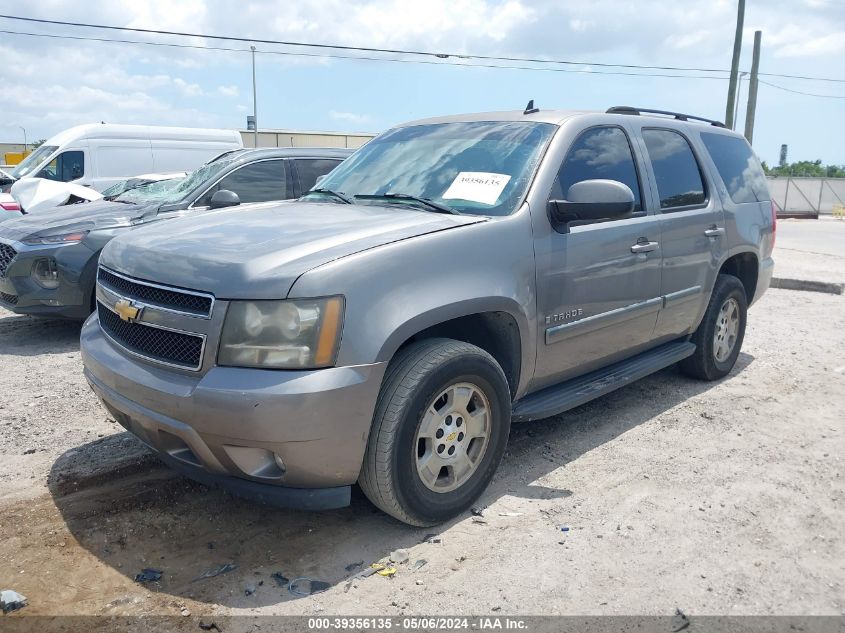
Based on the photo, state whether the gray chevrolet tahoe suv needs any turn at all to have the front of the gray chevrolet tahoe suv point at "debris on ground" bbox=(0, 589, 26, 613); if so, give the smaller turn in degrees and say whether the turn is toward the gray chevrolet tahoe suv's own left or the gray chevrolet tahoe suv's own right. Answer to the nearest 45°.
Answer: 0° — it already faces it

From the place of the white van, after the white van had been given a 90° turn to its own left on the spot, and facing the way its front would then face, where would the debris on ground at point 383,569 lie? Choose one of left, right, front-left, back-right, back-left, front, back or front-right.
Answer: front

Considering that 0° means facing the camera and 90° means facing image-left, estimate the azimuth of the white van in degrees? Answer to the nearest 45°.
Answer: approximately 90°

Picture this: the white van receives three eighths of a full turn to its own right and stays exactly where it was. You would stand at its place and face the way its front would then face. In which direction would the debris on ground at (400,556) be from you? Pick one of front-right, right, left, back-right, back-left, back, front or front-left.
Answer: back-right

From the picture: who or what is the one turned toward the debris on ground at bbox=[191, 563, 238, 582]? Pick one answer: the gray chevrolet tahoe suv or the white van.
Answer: the gray chevrolet tahoe suv

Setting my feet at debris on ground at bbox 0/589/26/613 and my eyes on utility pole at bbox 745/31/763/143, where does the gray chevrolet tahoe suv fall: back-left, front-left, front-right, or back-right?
front-right

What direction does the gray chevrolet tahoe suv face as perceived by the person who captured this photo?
facing the viewer and to the left of the viewer

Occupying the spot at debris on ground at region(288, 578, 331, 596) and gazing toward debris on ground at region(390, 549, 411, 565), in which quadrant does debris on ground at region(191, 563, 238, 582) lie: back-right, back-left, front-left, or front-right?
back-left

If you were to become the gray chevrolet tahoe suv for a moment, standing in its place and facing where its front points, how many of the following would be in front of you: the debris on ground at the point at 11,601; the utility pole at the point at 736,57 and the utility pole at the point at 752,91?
1

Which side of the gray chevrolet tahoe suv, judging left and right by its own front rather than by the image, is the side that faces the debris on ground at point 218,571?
front

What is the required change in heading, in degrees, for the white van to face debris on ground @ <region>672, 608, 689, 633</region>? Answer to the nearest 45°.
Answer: approximately 90° to its left

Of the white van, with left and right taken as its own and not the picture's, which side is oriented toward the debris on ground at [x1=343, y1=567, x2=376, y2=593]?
left

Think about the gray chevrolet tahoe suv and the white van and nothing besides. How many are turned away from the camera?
0

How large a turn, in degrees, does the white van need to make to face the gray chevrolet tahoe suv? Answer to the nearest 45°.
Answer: approximately 90° to its left

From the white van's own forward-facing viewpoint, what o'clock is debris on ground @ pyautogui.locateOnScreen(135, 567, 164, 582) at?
The debris on ground is roughly at 9 o'clock from the white van.

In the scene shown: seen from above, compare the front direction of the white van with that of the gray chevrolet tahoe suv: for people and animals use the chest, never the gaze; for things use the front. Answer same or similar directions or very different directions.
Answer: same or similar directions
